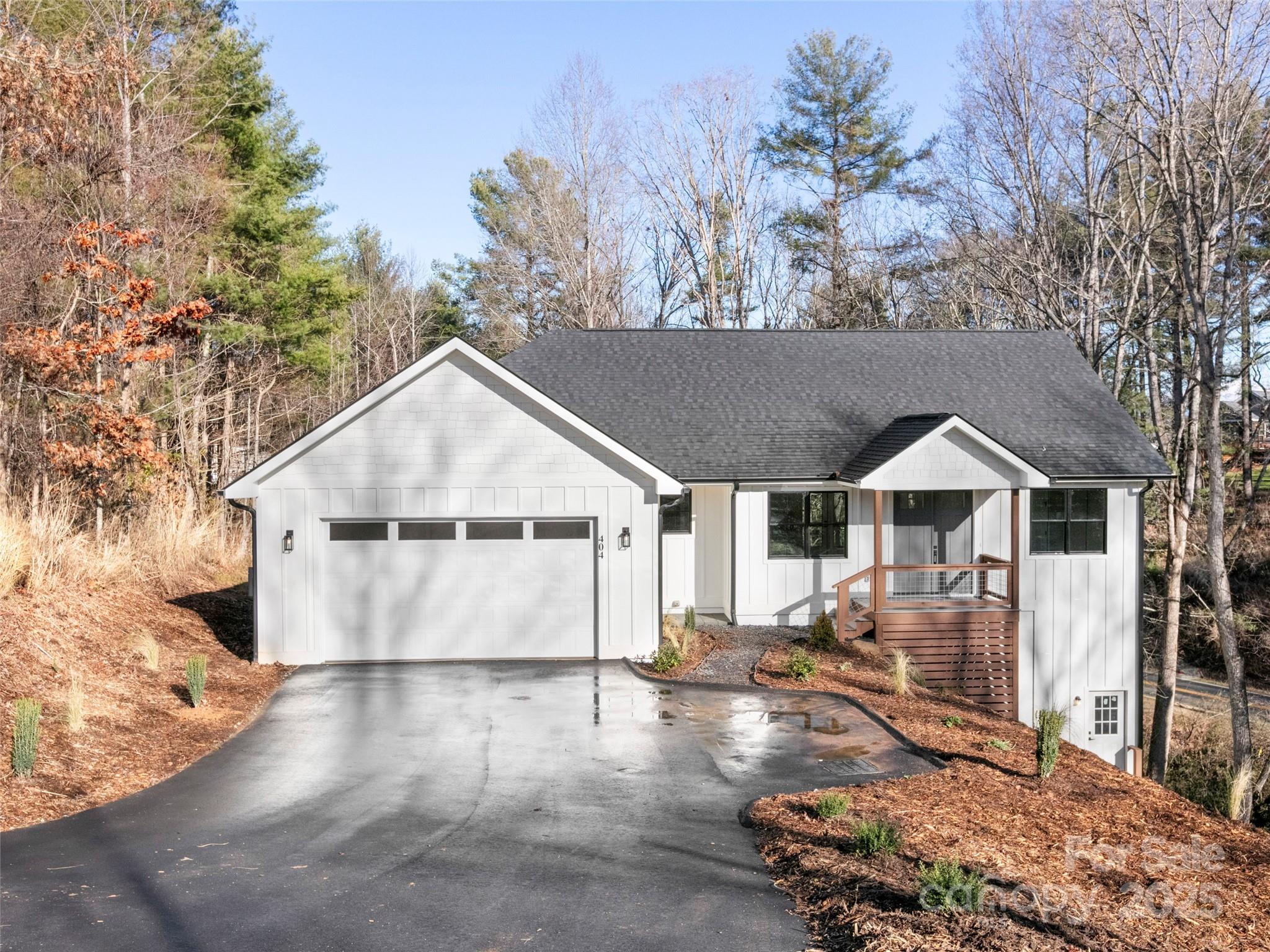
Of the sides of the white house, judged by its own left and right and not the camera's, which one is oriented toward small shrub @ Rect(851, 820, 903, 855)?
front

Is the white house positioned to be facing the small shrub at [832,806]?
yes

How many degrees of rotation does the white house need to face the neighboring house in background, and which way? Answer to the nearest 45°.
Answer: approximately 135° to its left

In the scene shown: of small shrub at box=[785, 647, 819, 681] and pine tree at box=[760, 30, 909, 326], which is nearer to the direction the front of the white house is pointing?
the small shrub

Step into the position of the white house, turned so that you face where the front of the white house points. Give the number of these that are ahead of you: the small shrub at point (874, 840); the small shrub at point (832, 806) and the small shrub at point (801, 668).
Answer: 3

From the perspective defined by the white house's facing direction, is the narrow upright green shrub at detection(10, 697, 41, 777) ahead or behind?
ahead

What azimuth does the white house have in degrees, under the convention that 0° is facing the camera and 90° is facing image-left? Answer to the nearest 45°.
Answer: approximately 0°

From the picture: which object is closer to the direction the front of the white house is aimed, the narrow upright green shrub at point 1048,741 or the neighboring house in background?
the narrow upright green shrub

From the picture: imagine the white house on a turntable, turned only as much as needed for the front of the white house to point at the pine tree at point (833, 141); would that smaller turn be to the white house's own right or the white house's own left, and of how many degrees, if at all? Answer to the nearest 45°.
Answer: approximately 180°

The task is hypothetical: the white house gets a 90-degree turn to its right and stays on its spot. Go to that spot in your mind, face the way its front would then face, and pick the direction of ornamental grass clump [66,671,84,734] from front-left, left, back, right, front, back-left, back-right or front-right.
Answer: front-left

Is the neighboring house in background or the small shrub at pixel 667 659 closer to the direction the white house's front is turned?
the small shrub

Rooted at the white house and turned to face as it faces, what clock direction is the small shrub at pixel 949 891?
The small shrub is roughly at 12 o'clock from the white house.

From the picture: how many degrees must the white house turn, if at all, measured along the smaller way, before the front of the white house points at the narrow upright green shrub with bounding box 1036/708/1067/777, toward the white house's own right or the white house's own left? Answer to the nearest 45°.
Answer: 0° — it already faces it

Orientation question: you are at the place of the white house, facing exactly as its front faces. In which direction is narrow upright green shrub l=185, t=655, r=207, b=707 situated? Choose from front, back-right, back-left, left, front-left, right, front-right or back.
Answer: front-right
